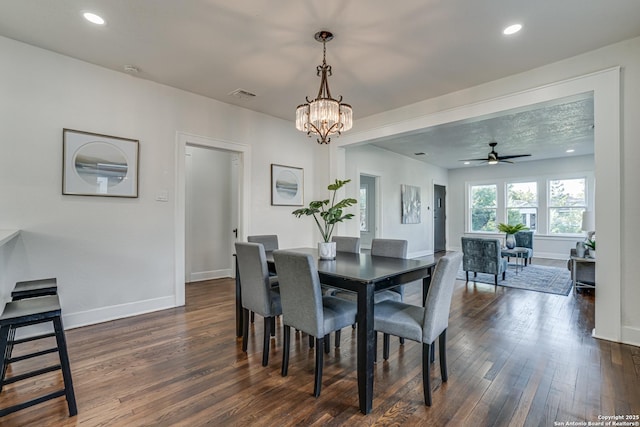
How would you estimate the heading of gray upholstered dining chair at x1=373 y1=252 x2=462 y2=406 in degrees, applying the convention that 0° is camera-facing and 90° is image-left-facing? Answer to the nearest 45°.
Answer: approximately 135°

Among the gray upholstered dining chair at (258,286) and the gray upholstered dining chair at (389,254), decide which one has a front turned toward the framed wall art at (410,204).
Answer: the gray upholstered dining chair at (258,286)

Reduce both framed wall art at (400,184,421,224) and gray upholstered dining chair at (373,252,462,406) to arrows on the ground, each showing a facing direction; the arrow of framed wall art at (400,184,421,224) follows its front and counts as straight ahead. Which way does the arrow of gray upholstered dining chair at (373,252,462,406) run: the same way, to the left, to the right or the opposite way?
the opposite way

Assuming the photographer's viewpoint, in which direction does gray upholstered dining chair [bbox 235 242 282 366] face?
facing away from the viewer and to the right of the viewer

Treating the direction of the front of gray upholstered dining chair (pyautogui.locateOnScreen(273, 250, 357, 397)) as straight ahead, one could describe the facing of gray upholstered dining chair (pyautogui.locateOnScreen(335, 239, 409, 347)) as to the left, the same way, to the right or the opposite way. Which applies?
the opposite way

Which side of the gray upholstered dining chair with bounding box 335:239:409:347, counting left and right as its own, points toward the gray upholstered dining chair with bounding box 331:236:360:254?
right

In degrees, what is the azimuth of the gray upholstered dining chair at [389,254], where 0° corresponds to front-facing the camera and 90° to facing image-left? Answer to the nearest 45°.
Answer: approximately 45°

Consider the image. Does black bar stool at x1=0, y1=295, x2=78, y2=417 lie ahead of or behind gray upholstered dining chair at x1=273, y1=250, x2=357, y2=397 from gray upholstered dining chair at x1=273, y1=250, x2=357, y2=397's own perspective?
behind

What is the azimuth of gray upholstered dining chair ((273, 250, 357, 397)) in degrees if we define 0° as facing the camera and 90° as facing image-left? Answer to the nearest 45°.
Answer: approximately 225°

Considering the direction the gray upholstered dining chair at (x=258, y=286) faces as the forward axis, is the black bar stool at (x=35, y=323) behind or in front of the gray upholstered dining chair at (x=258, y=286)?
behind

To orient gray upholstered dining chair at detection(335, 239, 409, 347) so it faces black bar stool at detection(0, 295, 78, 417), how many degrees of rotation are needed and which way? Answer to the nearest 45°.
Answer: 0° — it already faces it

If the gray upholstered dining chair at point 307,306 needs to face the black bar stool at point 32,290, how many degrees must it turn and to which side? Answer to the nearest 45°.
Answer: approximately 135° to its left
